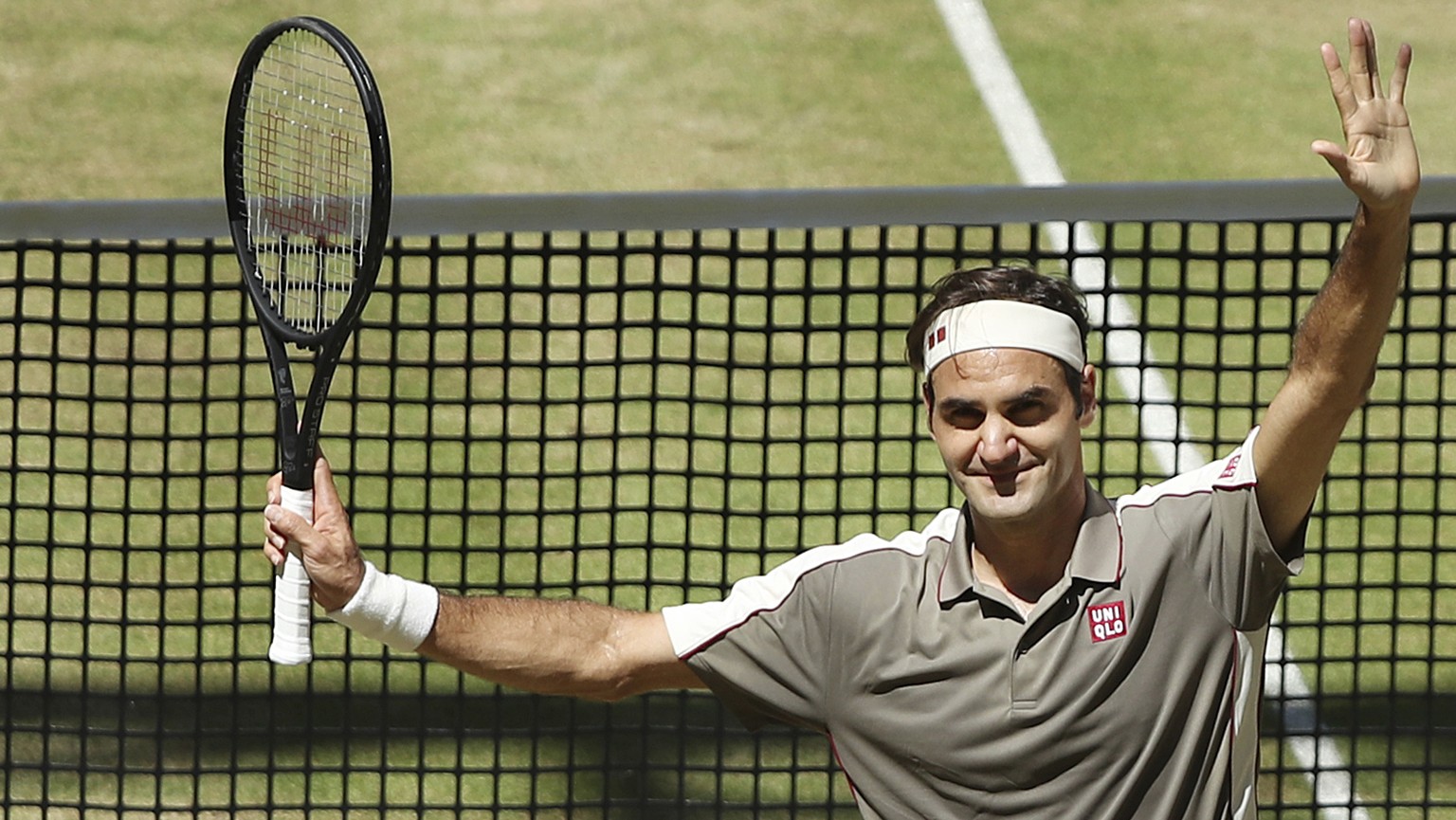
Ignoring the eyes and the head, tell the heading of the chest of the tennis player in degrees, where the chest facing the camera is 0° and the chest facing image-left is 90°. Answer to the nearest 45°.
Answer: approximately 0°
